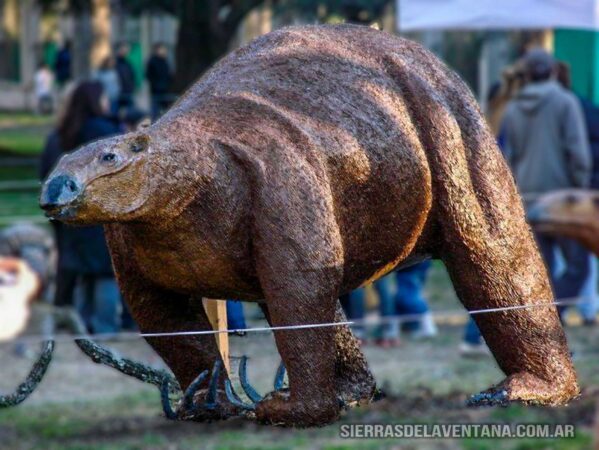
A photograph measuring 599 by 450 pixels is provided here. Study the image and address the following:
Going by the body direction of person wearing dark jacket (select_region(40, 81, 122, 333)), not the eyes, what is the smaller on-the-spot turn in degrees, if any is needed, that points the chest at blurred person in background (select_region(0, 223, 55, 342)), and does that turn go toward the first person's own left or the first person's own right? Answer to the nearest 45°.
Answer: approximately 90° to the first person's own left

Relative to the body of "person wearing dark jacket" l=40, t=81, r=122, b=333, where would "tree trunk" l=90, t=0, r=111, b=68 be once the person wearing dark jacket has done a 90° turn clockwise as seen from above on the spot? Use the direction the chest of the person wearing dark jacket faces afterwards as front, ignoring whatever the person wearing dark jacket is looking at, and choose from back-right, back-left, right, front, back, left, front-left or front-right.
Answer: back-left

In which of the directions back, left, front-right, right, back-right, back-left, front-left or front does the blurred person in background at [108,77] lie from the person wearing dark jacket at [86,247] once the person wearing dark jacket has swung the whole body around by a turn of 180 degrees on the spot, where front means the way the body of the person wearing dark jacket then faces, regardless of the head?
back-right

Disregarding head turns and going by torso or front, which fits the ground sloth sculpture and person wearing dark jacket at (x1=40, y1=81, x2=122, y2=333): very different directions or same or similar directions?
very different directions

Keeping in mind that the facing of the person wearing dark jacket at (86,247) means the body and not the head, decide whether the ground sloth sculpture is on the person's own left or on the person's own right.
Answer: on the person's own right

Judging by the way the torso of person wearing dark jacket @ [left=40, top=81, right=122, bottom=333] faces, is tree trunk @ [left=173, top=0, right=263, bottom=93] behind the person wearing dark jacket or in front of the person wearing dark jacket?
in front

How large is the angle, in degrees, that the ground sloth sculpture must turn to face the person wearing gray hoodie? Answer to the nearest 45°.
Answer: approximately 135° to its right

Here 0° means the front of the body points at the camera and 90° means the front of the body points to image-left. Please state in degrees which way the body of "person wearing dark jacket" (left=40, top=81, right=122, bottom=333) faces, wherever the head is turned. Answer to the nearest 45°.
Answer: approximately 225°

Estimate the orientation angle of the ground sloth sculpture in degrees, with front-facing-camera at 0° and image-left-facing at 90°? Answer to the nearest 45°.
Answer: approximately 45°
